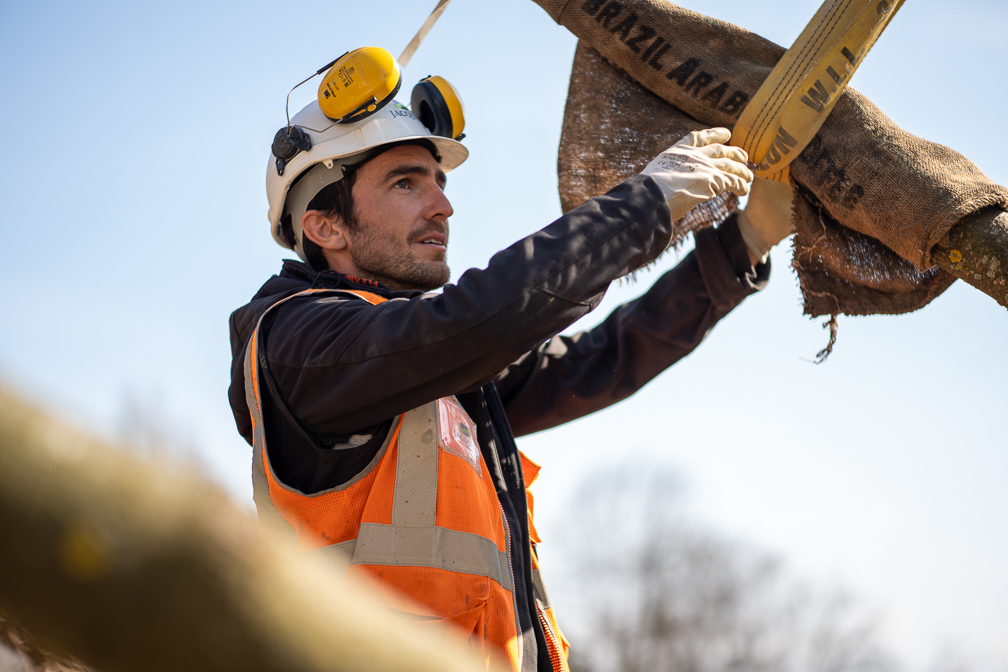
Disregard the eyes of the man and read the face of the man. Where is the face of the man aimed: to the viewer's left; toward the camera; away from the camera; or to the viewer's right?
to the viewer's right

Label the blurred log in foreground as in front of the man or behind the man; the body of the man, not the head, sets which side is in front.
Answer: in front
